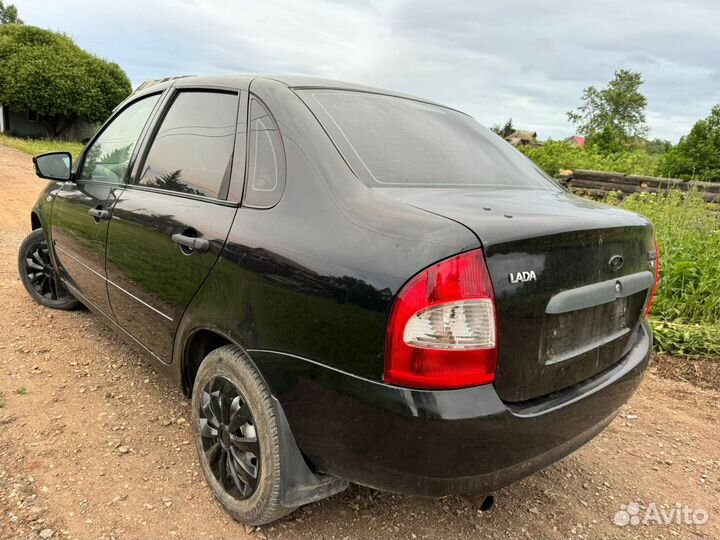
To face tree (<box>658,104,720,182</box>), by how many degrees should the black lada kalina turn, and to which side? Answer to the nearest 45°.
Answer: approximately 90° to its right

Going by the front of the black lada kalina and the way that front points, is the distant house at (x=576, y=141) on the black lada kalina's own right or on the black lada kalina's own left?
on the black lada kalina's own right

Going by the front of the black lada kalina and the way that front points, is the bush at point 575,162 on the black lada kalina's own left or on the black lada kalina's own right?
on the black lada kalina's own right

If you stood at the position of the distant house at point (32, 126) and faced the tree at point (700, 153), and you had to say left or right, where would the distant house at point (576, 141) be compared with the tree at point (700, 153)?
left

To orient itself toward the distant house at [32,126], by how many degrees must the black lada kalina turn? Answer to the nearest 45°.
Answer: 0° — it already faces it

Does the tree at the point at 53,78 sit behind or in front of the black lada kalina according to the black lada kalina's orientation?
in front

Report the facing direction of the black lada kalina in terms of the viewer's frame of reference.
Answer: facing away from the viewer and to the left of the viewer

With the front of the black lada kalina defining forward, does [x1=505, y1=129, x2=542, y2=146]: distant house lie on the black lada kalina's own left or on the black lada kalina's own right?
on the black lada kalina's own right

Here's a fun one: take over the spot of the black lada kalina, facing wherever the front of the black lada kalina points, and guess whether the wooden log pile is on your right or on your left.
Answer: on your right

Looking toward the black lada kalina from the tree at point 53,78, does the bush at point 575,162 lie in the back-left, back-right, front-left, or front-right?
front-left
